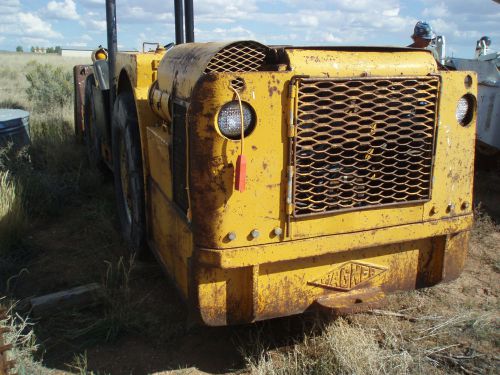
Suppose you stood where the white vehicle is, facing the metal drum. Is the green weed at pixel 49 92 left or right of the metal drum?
right

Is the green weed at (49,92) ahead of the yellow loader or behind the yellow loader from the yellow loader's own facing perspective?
ahead

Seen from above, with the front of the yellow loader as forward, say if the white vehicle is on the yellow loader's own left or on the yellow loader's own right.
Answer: on the yellow loader's own right

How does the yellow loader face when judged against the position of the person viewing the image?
facing away from the viewer and to the left of the viewer
